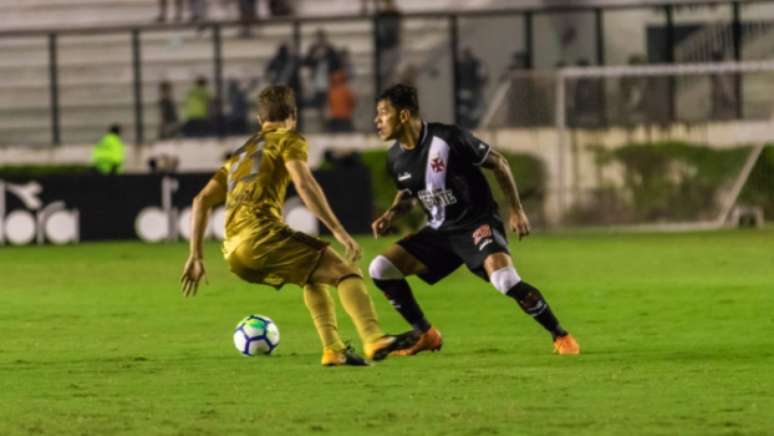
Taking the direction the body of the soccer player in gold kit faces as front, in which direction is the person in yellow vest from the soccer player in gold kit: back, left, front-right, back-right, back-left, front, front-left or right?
front-left

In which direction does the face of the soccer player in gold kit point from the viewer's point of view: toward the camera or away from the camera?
away from the camera

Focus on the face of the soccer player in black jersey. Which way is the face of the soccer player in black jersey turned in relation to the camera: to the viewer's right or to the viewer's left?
to the viewer's left

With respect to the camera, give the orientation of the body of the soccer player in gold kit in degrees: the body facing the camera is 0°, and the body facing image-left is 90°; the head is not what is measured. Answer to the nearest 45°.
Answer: approximately 225°

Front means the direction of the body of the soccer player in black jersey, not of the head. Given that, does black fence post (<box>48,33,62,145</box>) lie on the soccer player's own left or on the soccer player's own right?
on the soccer player's own right

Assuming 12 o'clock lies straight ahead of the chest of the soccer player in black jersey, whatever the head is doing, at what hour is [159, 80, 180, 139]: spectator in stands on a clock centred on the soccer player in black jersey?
The spectator in stands is roughly at 4 o'clock from the soccer player in black jersey.

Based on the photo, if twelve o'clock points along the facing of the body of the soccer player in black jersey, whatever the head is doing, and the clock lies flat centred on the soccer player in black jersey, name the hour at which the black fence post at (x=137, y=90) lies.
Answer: The black fence post is roughly at 4 o'clock from the soccer player in black jersey.

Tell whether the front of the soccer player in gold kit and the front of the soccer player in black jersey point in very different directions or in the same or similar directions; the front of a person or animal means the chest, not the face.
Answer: very different directions

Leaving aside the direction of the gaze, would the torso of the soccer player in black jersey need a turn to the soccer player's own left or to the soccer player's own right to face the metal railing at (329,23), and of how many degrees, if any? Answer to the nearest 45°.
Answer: approximately 135° to the soccer player's own right

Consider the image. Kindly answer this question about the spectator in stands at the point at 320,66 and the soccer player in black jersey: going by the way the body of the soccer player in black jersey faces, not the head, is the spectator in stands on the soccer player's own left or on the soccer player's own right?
on the soccer player's own right

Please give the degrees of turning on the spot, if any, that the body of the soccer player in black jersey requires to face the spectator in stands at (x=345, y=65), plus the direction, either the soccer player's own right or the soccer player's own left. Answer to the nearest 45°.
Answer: approximately 135° to the soccer player's own right

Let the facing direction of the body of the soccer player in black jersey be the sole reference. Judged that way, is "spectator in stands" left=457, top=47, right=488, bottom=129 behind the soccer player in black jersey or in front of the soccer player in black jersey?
behind

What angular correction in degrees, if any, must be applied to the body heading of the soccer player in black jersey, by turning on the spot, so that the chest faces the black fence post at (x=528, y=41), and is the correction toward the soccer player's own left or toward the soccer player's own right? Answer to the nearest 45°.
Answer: approximately 135° to the soccer player's own right
